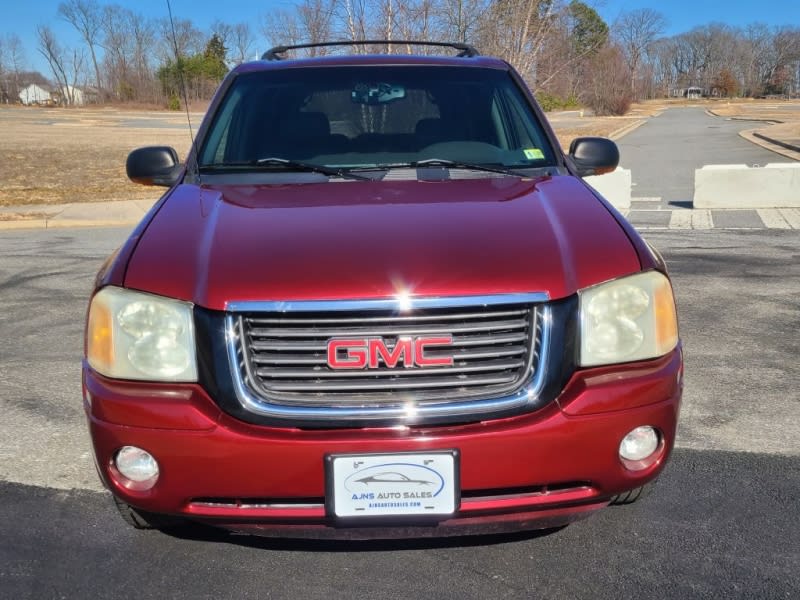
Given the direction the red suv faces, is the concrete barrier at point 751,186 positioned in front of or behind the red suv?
behind

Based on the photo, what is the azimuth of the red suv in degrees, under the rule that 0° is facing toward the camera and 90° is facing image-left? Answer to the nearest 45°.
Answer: approximately 0°

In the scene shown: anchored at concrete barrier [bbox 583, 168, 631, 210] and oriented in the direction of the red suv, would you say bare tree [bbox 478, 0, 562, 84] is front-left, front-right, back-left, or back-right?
back-right

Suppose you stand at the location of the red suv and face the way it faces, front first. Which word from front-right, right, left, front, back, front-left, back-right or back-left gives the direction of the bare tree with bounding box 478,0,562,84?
back

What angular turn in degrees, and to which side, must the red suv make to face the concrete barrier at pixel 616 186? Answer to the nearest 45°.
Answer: approximately 180°
